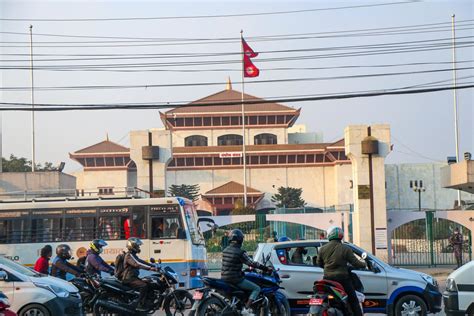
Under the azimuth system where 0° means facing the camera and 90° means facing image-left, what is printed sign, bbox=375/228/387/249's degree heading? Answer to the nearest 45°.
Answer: approximately 0°

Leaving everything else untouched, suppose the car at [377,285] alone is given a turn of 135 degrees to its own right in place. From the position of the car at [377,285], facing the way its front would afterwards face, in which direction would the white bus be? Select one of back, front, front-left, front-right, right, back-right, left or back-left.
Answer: right

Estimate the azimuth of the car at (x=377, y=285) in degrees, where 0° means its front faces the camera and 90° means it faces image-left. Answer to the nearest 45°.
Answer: approximately 270°

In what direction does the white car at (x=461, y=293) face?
to the viewer's left

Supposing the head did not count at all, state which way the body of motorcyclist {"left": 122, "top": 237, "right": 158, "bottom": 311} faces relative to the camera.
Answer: to the viewer's right

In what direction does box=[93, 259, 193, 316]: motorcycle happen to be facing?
to the viewer's right

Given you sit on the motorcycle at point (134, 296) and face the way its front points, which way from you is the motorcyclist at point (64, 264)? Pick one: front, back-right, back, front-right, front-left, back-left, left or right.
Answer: back-left

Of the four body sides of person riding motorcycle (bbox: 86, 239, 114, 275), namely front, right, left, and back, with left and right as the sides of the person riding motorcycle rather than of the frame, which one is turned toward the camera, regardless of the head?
right

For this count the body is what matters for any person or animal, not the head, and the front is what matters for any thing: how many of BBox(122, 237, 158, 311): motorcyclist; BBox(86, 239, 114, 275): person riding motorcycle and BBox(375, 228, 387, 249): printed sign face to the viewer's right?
2
